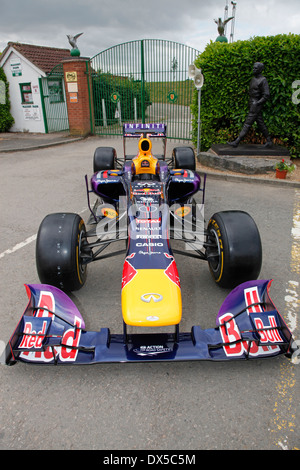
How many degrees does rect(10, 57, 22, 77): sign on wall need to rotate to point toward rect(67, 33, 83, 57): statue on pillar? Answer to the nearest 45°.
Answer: approximately 45° to its left

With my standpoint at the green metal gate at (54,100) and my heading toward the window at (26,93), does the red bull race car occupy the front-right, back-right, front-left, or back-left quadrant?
back-left

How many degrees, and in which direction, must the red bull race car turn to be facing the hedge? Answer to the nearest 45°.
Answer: approximately 180°

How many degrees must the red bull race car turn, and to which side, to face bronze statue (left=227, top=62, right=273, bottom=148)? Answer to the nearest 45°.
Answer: approximately 135° to its left

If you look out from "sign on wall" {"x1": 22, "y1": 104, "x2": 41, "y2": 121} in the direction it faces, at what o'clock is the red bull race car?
The red bull race car is roughly at 12 o'clock from the sign on wall.

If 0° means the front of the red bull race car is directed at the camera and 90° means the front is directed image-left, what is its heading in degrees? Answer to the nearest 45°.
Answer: approximately 0°

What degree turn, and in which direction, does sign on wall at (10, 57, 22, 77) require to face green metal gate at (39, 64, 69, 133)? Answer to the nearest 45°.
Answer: approximately 45° to its left

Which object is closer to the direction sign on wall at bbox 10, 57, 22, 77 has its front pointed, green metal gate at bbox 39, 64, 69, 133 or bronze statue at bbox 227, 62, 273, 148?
the bronze statue

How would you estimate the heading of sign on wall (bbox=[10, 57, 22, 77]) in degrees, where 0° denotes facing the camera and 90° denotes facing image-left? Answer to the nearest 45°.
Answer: approximately 0°
